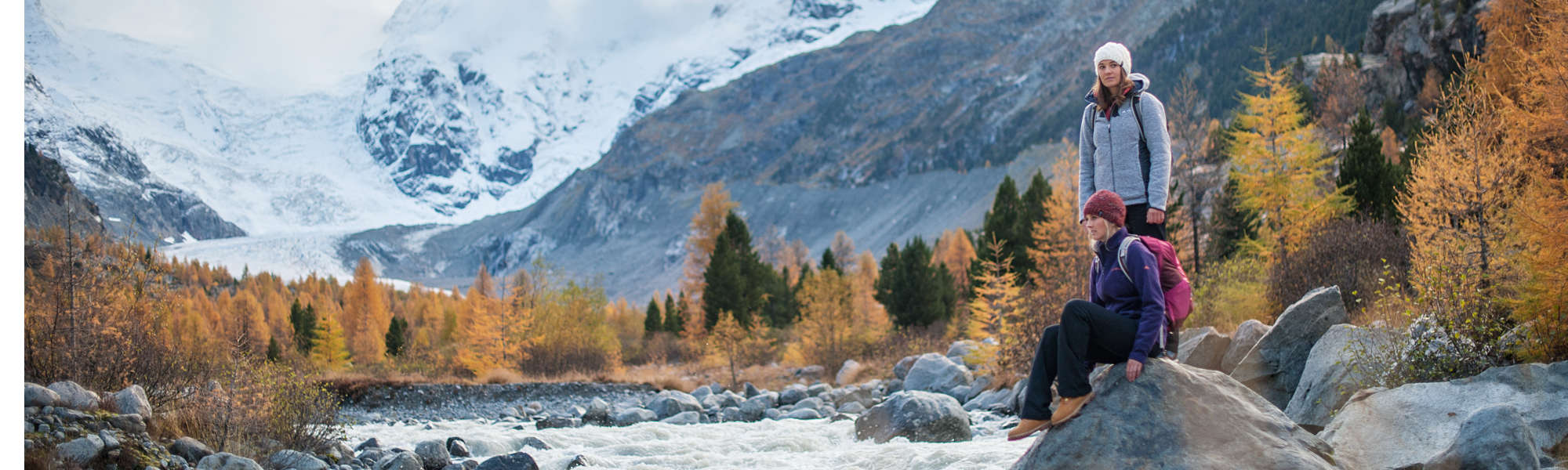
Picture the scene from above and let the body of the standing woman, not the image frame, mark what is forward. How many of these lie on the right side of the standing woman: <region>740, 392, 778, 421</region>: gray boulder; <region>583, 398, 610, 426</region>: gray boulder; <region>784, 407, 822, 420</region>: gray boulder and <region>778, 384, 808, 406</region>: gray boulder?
4

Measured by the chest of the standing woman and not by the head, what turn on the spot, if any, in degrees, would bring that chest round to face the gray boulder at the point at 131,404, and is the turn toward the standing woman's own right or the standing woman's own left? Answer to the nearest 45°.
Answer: approximately 45° to the standing woman's own right

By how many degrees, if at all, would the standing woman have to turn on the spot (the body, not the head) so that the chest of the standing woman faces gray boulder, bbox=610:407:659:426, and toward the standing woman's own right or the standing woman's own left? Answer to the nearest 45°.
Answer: approximately 90° to the standing woman's own right

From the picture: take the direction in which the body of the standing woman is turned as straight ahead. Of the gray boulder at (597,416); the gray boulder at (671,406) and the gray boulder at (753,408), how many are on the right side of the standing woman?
3

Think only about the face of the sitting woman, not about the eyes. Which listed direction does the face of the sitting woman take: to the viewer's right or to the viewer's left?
to the viewer's left

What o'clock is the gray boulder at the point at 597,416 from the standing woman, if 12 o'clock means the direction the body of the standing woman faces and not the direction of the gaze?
The gray boulder is roughly at 3 o'clock from the standing woman.

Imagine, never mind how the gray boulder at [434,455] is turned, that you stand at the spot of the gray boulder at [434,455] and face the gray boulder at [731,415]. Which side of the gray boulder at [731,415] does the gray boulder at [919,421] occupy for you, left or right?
right

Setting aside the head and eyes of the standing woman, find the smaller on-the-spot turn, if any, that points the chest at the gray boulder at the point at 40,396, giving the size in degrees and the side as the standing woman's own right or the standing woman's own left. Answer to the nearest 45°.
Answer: approximately 45° to the standing woman's own right

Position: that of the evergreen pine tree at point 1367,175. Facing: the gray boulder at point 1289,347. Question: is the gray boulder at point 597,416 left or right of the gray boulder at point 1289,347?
right

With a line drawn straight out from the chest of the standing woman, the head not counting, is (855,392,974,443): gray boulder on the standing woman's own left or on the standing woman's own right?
on the standing woman's own right

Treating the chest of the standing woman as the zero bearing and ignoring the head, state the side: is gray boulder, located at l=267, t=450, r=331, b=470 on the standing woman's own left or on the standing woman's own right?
on the standing woman's own right

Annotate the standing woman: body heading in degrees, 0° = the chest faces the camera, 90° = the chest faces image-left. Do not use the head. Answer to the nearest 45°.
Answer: approximately 45°

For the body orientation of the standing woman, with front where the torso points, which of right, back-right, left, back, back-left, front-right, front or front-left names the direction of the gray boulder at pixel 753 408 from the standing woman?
right

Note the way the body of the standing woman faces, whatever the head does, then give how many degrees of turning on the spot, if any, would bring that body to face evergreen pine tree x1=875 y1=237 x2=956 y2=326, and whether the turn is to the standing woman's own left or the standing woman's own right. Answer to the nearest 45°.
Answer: approximately 135° to the standing woman's own right
